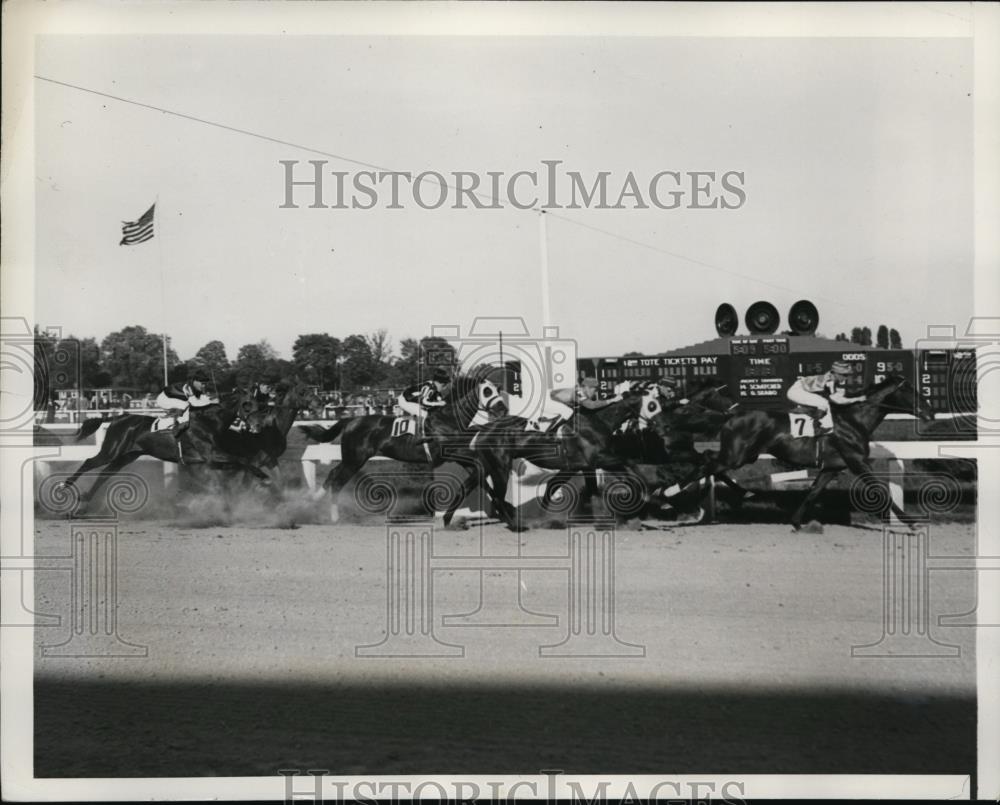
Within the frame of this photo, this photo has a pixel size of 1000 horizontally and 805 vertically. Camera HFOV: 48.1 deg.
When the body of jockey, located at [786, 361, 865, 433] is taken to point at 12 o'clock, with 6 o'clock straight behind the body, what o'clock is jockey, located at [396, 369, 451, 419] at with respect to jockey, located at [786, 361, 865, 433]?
jockey, located at [396, 369, 451, 419] is roughly at 5 o'clock from jockey, located at [786, 361, 865, 433].

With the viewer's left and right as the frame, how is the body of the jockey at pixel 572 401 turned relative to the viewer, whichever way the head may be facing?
facing to the right of the viewer

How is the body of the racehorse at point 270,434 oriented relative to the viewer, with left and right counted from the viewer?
facing to the right of the viewer

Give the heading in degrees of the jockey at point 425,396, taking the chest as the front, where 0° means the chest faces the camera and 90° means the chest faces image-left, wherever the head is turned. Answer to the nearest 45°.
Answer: approximately 270°

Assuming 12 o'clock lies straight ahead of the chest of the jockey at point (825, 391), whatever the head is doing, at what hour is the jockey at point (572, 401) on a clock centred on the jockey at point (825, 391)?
the jockey at point (572, 401) is roughly at 5 o'clock from the jockey at point (825, 391).

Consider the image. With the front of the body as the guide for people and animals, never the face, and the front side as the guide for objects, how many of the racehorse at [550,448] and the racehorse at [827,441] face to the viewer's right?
2

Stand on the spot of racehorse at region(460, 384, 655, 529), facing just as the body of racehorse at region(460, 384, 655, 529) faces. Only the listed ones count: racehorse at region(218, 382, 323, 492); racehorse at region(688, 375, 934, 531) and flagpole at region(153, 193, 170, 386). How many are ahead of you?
1

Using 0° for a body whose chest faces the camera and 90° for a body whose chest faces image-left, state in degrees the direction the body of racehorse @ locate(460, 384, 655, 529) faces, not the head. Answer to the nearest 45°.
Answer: approximately 270°

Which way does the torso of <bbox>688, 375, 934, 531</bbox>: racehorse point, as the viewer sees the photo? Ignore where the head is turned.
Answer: to the viewer's right

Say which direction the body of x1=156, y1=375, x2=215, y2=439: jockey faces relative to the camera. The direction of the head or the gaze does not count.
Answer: to the viewer's right

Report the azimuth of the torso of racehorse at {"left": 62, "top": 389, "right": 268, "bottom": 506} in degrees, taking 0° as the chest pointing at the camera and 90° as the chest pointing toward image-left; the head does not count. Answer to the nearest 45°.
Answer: approximately 270°
